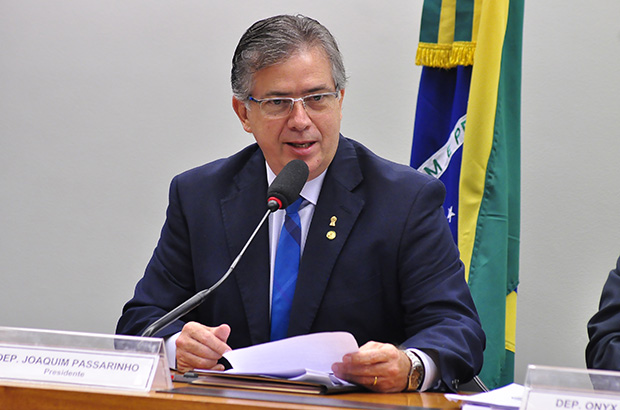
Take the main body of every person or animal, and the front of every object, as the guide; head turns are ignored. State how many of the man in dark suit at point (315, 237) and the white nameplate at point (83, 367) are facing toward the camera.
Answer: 2

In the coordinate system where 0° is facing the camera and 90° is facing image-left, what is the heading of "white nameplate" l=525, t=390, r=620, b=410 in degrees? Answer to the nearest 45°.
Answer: approximately 0°

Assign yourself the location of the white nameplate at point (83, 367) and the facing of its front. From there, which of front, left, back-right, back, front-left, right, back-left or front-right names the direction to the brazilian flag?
back-left

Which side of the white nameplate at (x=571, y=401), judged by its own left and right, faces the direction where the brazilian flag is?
back

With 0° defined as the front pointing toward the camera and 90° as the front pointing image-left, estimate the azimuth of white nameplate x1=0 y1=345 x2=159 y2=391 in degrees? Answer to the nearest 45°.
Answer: approximately 0°

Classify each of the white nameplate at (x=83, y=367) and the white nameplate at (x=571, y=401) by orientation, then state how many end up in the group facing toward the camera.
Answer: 2
